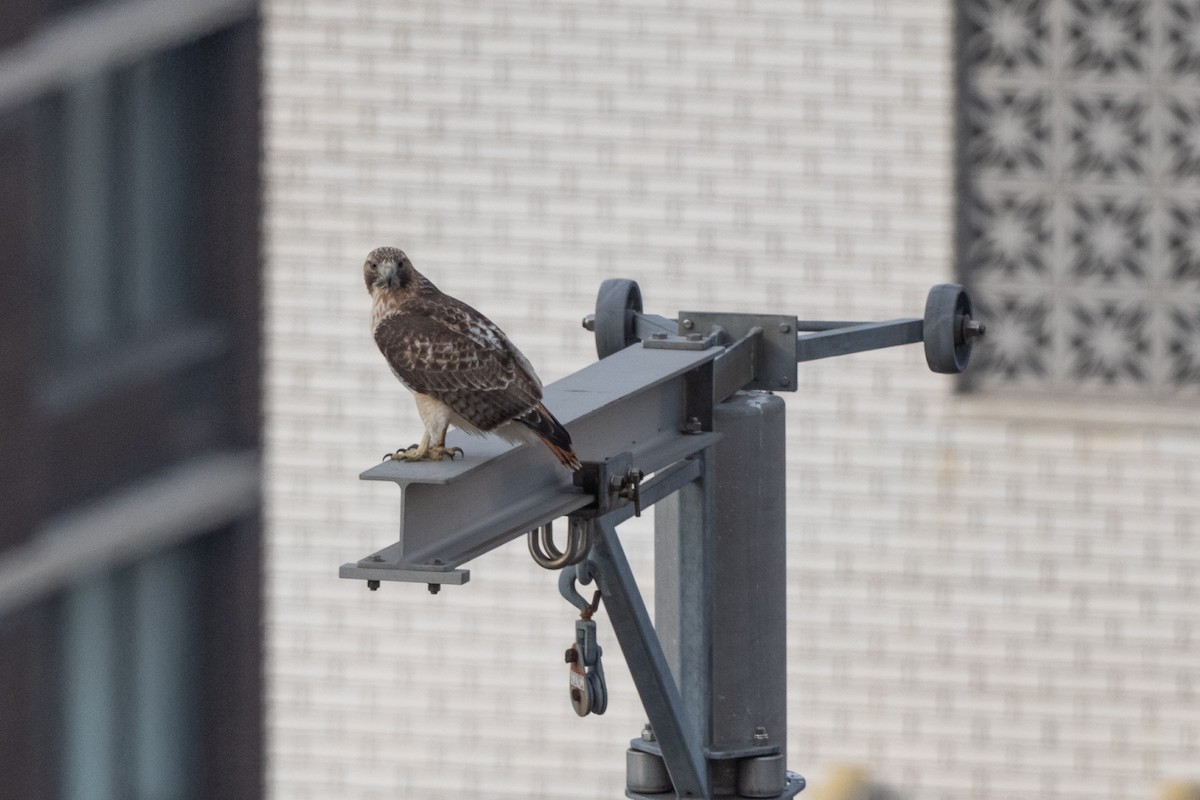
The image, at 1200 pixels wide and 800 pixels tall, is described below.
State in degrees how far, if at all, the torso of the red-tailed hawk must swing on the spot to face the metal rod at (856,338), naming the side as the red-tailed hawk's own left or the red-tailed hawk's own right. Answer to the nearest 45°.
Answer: approximately 135° to the red-tailed hawk's own right

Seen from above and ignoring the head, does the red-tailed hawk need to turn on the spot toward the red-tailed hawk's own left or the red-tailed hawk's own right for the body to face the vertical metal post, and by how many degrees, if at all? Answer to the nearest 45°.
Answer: approximately 135° to the red-tailed hawk's own right

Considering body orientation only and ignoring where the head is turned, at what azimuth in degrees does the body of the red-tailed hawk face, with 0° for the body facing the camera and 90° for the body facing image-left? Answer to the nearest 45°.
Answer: approximately 90°
